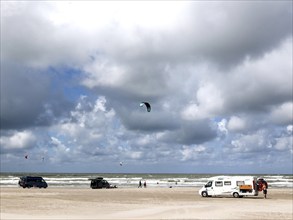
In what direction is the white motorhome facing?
to the viewer's left
